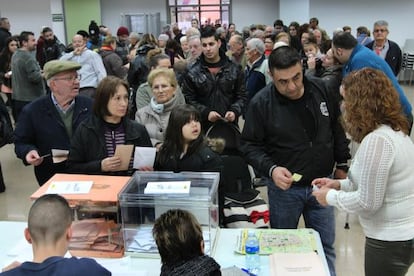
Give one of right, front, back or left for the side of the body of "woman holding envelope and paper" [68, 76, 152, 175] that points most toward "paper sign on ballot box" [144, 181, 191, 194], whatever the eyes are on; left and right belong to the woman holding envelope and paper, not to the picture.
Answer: front

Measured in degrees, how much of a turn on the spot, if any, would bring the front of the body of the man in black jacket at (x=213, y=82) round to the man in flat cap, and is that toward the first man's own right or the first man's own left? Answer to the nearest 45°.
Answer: approximately 45° to the first man's own right

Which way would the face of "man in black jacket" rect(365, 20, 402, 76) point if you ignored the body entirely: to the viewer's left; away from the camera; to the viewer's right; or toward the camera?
toward the camera

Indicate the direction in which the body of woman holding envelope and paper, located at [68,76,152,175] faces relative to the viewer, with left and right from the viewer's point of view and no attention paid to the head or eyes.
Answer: facing the viewer and to the right of the viewer

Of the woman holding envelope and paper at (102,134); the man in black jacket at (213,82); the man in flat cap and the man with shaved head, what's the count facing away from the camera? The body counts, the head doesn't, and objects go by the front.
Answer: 1

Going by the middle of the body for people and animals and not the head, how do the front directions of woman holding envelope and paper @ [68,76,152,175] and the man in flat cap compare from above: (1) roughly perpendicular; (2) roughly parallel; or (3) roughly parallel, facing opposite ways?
roughly parallel

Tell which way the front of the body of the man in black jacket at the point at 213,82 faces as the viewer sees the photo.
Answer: toward the camera

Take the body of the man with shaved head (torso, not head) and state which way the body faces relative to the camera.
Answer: away from the camera

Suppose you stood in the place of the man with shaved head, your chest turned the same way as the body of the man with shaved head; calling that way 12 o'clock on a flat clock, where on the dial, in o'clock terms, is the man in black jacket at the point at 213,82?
The man in black jacket is roughly at 1 o'clock from the man with shaved head.

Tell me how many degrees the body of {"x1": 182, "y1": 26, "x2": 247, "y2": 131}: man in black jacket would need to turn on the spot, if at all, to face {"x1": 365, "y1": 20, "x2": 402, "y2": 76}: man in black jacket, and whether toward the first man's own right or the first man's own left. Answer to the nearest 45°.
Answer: approximately 135° to the first man's own left

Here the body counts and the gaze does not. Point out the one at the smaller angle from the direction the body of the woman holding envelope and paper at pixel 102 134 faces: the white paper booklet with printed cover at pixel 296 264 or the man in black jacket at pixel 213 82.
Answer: the white paper booklet with printed cover

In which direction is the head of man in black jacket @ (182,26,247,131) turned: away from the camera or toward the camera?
toward the camera

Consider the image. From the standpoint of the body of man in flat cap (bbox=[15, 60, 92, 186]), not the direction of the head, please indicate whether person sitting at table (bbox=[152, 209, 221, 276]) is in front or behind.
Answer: in front
